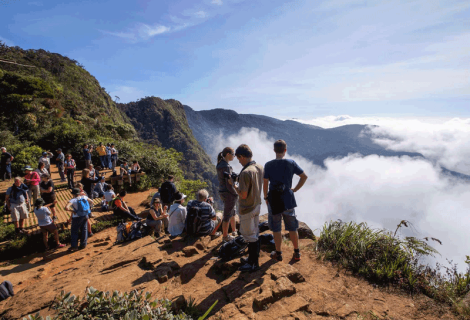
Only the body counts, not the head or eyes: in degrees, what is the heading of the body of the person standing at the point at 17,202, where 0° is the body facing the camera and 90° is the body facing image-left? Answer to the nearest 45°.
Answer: approximately 315°

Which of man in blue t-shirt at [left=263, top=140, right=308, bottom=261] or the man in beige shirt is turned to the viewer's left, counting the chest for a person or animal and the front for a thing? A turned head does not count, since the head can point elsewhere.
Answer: the man in beige shirt

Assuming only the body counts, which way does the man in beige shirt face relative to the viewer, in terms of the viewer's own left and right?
facing to the left of the viewer

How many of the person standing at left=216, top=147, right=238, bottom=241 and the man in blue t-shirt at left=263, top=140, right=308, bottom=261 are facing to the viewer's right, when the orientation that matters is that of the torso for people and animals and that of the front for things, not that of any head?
1

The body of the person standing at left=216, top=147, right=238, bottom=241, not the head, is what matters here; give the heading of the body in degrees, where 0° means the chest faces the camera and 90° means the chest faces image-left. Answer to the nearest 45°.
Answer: approximately 270°

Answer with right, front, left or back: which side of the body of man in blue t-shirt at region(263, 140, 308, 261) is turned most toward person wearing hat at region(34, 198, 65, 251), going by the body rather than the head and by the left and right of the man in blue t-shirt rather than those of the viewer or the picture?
left

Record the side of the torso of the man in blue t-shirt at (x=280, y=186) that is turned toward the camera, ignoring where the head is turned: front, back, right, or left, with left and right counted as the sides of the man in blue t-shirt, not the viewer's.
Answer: back

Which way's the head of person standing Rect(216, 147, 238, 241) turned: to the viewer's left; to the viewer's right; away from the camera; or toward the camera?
to the viewer's right

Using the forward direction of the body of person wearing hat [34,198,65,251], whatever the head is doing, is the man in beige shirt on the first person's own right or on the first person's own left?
on the first person's own right
